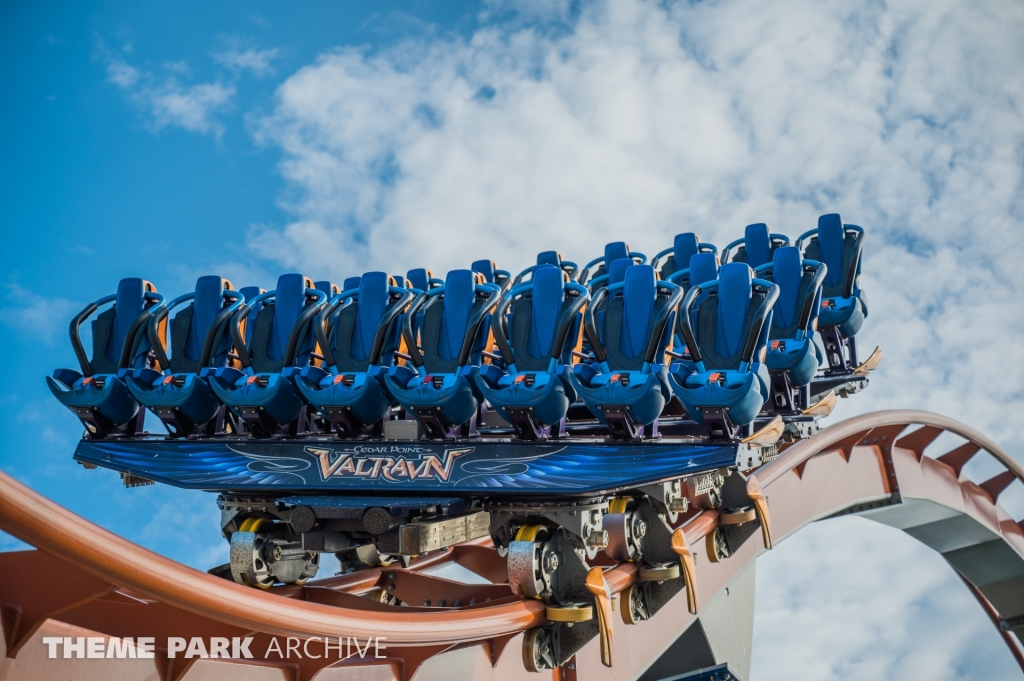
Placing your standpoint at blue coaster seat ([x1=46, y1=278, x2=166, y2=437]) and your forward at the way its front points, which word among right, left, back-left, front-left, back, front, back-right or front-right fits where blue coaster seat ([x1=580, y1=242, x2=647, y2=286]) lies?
back-left

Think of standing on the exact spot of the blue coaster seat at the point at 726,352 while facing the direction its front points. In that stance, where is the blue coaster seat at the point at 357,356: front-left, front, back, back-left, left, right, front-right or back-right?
right

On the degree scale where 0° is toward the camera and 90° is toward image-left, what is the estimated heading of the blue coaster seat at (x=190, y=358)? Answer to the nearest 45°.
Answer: approximately 45°

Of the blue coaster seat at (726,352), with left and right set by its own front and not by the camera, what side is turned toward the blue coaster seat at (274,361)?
right

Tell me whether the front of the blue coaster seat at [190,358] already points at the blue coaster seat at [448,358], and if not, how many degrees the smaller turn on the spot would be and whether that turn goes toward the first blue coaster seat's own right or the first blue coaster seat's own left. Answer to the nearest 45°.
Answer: approximately 90° to the first blue coaster seat's own left

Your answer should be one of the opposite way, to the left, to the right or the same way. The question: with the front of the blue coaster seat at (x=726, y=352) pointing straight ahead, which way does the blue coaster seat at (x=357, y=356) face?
the same way

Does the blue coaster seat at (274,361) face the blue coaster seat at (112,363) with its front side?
no

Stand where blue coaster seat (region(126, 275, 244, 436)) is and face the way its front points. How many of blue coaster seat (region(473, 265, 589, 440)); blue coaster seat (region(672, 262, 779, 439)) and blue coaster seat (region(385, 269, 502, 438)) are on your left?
3

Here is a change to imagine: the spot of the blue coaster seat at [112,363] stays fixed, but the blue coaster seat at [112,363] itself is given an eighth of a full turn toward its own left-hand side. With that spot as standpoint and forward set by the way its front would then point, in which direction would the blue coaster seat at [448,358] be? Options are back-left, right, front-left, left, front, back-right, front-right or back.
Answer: front-left

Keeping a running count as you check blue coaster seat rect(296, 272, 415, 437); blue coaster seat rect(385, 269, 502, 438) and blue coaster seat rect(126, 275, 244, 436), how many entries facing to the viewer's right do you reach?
0

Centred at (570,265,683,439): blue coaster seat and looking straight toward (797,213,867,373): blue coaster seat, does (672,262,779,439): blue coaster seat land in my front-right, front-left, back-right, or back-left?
front-right

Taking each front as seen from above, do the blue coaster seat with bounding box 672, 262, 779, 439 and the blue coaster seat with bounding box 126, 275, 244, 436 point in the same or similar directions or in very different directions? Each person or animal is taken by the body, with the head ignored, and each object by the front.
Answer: same or similar directions

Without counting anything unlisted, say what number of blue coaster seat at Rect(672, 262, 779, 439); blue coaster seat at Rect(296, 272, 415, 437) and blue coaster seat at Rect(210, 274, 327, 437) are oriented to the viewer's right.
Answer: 0

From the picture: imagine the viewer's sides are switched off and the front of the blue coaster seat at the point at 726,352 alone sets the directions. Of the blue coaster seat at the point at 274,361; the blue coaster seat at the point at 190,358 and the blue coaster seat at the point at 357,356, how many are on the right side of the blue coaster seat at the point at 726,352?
3

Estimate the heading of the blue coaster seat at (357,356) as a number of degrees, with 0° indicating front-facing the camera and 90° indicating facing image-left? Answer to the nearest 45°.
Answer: approximately 45°

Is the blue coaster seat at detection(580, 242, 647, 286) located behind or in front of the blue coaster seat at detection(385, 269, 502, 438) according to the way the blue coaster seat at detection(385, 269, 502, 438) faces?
behind

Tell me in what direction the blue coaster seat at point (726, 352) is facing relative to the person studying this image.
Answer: facing the viewer

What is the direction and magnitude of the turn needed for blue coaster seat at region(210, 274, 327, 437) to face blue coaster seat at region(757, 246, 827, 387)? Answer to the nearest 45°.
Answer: approximately 135° to its left

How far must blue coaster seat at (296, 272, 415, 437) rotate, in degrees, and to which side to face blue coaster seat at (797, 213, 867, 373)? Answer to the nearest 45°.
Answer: approximately 135° to its left

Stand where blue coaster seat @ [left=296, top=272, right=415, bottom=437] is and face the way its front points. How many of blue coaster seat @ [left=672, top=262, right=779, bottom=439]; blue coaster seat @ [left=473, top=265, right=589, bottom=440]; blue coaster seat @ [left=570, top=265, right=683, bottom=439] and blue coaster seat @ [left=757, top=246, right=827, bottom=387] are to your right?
0
